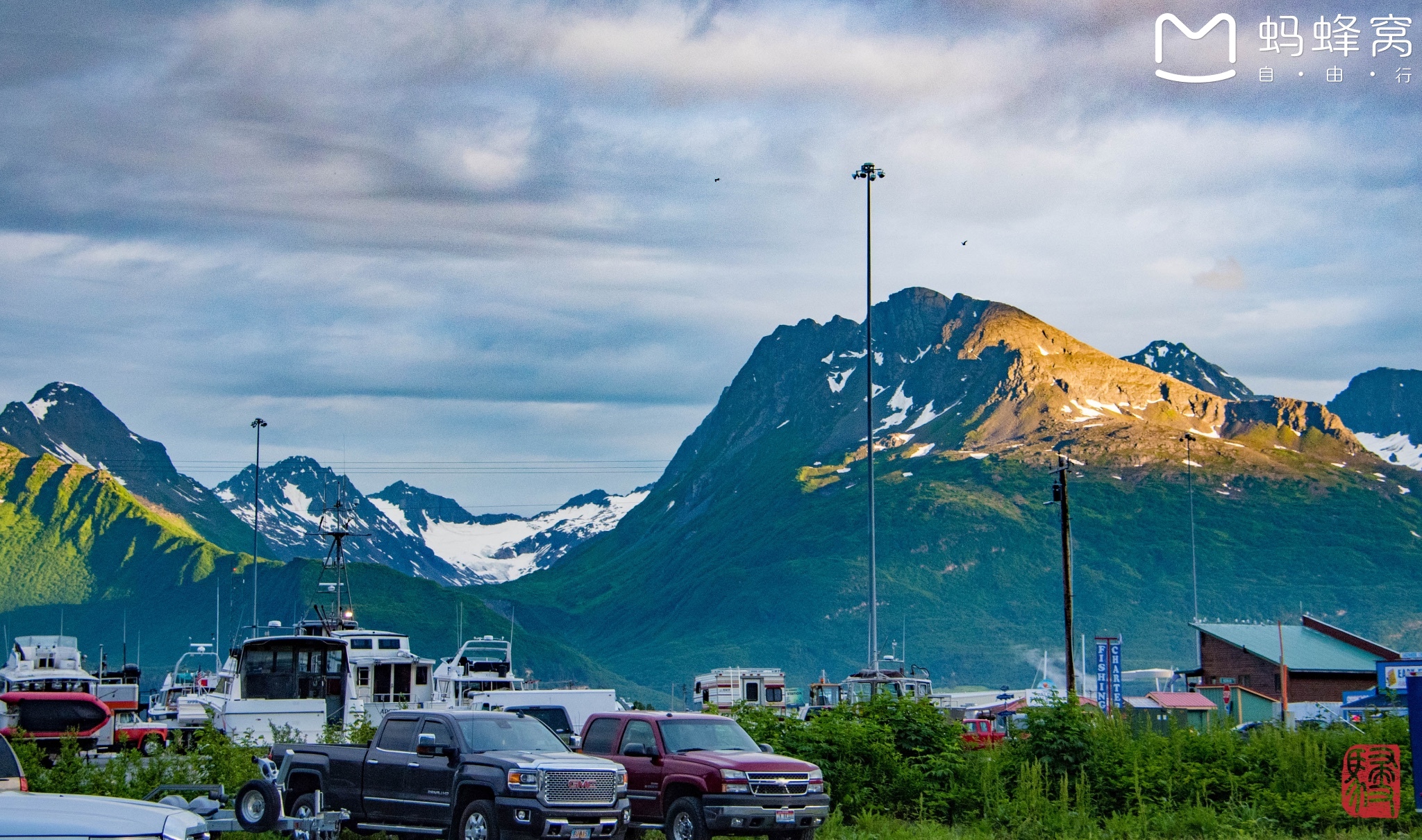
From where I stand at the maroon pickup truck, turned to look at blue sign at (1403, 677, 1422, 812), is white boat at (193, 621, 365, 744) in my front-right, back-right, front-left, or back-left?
back-left

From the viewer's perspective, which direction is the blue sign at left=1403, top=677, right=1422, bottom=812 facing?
toward the camera

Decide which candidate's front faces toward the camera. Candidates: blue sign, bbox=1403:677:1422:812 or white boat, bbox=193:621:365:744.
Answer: the blue sign

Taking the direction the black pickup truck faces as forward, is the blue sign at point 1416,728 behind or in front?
in front

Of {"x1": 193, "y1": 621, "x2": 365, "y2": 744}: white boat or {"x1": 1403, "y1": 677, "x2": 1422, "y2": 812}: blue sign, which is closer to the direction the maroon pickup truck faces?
the blue sign

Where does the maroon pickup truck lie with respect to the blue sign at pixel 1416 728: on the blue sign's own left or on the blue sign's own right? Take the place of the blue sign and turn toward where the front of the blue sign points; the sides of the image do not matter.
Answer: on the blue sign's own right

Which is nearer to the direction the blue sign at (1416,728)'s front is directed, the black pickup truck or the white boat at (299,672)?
the black pickup truck
